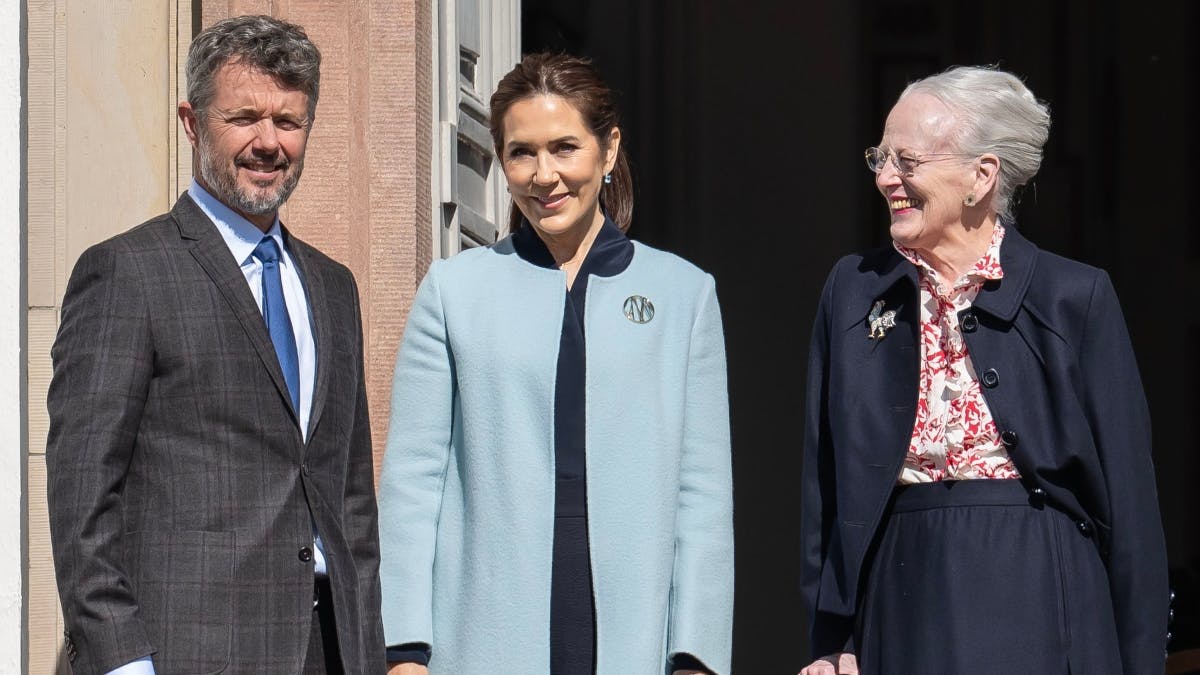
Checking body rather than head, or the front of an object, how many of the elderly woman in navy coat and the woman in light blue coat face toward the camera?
2

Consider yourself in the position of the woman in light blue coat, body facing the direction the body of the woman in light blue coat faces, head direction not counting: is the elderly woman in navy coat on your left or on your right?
on your left

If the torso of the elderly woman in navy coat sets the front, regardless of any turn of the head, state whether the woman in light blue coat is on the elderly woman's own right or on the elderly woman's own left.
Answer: on the elderly woman's own right

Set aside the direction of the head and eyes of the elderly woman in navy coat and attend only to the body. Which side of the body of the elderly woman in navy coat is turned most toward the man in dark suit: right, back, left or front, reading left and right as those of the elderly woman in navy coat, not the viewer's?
right

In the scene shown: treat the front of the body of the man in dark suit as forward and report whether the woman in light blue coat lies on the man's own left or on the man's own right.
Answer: on the man's own left

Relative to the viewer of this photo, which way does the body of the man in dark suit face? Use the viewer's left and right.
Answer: facing the viewer and to the right of the viewer

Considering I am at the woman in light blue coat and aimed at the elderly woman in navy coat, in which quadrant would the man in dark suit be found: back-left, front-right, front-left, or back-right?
back-right
